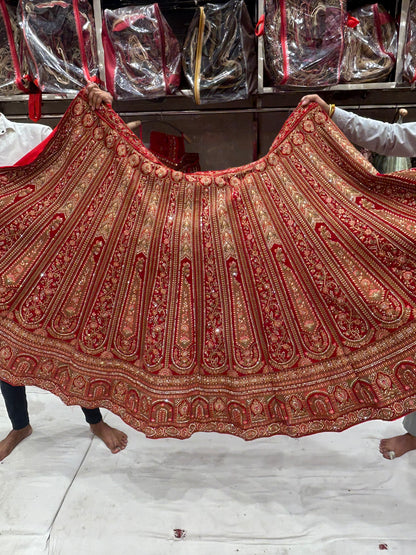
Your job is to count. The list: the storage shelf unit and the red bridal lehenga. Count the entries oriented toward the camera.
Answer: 2

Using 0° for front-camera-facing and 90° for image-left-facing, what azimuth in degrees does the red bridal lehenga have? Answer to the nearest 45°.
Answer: approximately 0°
